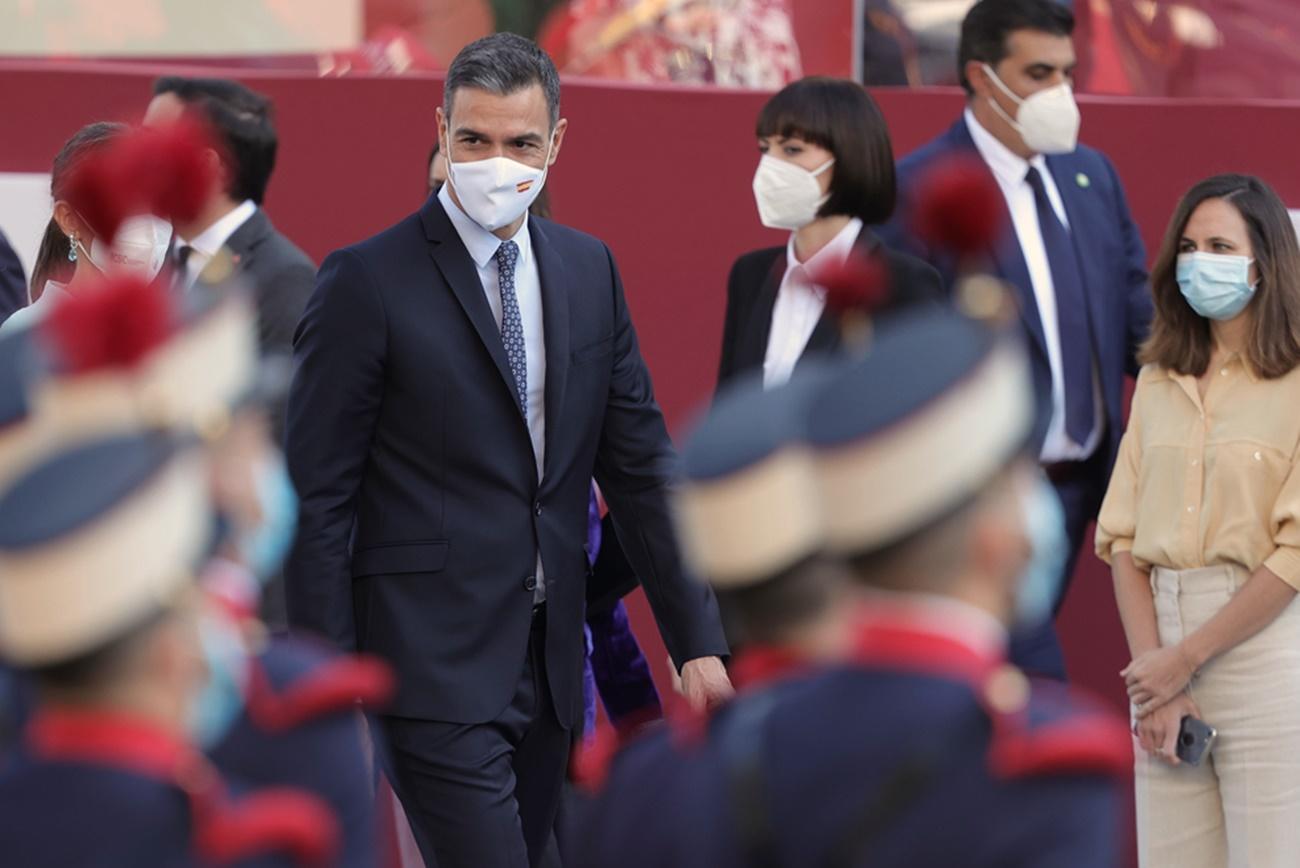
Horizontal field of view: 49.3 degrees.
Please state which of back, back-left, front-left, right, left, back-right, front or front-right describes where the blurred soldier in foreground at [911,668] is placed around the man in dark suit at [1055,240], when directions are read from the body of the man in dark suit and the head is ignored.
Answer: front-right

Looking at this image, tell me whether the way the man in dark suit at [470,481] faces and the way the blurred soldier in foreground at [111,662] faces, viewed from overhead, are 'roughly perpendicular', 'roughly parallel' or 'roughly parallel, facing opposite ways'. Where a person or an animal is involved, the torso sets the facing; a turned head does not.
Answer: roughly perpendicular

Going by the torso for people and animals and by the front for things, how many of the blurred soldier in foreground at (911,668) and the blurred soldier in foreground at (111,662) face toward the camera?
0

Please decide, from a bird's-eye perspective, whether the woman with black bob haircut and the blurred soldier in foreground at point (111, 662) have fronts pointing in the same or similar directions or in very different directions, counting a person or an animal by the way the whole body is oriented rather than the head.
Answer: very different directions

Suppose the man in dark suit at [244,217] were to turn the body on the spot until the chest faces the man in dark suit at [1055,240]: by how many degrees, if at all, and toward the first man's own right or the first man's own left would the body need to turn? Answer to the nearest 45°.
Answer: approximately 135° to the first man's own left

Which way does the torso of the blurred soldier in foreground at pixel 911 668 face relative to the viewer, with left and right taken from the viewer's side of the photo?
facing away from the viewer and to the right of the viewer

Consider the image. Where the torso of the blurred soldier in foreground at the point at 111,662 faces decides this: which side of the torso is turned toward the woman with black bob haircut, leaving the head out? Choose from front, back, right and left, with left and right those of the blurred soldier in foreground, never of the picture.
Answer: front

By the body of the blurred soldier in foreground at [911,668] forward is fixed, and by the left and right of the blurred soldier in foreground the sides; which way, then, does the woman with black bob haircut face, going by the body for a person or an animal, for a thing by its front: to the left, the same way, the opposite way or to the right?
the opposite way

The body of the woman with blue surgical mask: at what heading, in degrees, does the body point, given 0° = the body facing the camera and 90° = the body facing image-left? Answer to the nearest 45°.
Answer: approximately 45°

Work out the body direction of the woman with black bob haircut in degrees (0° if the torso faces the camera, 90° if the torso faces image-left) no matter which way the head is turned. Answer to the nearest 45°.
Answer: approximately 45°

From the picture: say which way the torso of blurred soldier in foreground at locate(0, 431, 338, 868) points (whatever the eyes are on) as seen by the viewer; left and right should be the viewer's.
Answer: facing away from the viewer and to the right of the viewer

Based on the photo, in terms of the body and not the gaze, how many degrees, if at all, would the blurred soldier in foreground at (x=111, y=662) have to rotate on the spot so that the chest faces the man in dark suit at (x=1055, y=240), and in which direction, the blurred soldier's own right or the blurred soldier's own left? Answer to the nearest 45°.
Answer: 0° — they already face them
